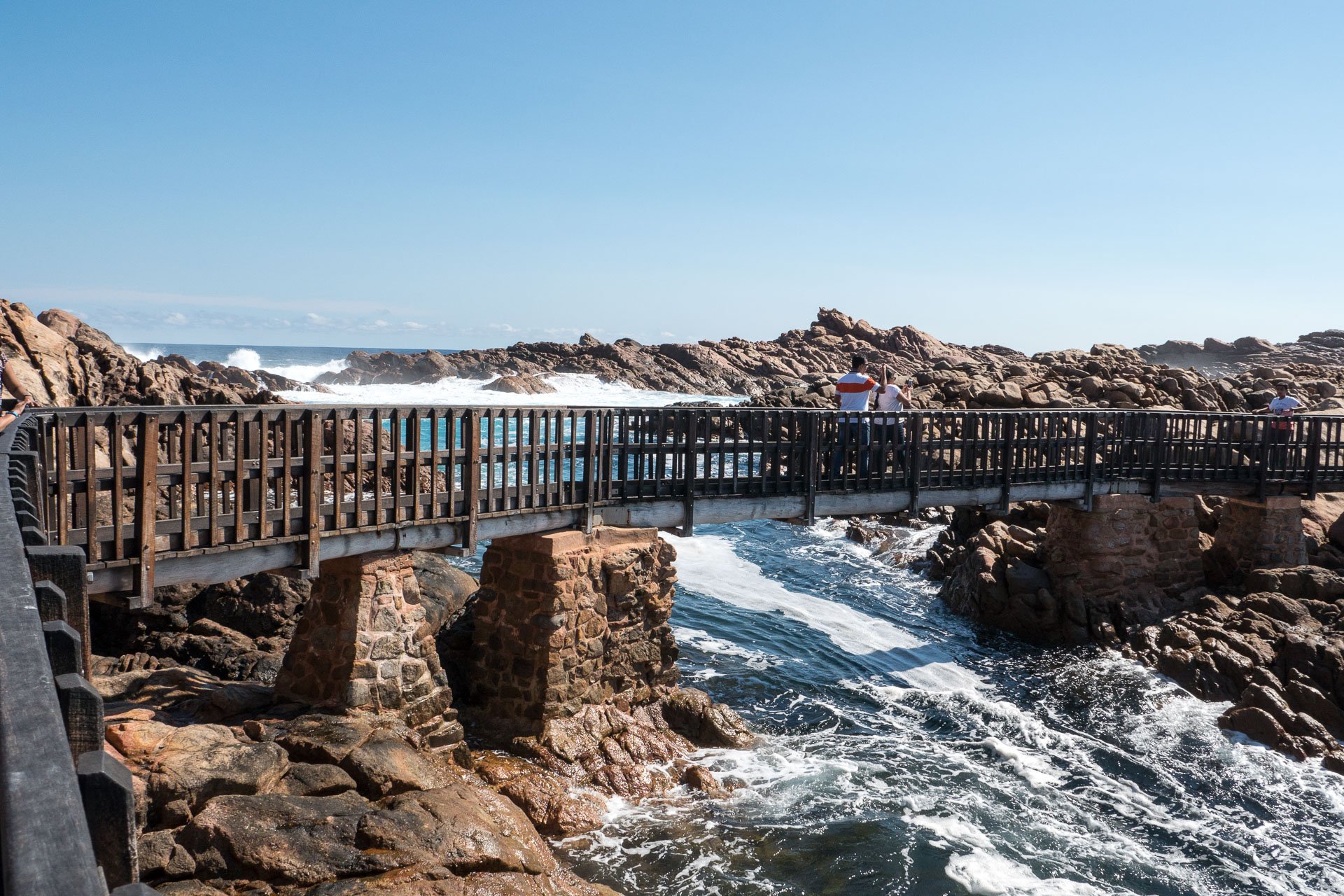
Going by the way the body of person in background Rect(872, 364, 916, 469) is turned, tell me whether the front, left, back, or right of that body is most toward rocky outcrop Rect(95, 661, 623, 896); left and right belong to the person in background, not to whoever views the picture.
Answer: back

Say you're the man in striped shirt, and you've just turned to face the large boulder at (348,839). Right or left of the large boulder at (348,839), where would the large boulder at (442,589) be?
right

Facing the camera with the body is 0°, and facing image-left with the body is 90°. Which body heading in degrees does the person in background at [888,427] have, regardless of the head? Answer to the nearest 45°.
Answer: approximately 225°

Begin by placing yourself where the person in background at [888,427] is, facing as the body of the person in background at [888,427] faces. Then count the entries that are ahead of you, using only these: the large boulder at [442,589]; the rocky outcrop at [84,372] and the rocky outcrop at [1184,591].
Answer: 1

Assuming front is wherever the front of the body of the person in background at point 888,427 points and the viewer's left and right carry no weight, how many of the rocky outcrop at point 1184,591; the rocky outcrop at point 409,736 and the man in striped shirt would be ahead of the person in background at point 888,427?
1

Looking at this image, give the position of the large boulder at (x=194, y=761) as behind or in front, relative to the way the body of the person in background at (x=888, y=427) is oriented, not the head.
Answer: behind

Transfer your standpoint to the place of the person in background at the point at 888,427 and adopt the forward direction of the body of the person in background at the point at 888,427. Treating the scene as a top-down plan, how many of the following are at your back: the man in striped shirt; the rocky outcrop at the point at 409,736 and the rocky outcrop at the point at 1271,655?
2

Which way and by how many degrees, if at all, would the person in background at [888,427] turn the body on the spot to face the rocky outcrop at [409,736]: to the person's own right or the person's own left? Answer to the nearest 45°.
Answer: approximately 180°

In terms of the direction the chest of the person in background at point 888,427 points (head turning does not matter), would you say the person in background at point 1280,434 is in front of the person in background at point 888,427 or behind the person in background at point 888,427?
in front
